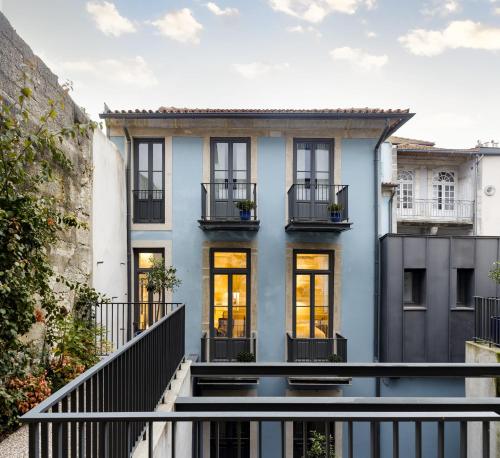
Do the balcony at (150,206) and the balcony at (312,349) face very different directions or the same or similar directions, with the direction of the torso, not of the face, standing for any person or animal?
same or similar directions

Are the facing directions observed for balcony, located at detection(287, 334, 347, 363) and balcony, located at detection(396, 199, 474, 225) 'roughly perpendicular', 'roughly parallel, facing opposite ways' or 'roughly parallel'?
roughly parallel

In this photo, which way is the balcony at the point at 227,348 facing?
toward the camera

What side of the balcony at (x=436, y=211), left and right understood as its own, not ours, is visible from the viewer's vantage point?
front

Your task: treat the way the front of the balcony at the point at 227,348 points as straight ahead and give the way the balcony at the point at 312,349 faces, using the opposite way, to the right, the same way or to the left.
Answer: the same way

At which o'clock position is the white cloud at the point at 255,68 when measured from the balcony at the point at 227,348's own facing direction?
The white cloud is roughly at 6 o'clock from the balcony.

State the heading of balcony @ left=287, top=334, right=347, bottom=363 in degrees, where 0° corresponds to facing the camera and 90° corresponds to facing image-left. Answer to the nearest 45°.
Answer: approximately 0°
